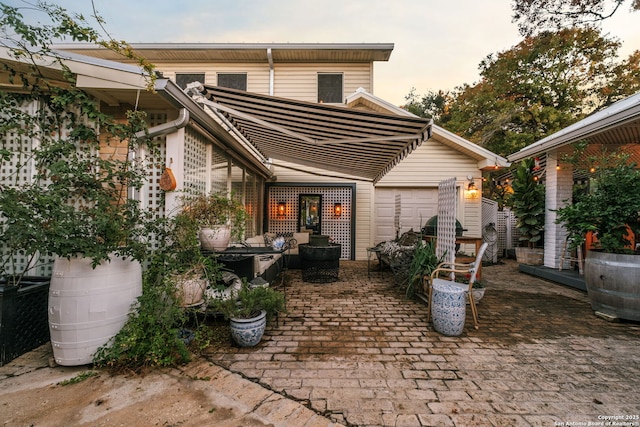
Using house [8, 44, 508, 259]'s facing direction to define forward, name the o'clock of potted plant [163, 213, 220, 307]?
The potted plant is roughly at 1 o'clock from the house.

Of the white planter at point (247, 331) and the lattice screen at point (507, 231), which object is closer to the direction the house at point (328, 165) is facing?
the white planter

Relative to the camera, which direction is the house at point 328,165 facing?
toward the camera

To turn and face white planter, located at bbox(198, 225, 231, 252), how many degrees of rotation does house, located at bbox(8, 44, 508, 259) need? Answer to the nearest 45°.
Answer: approximately 45° to its right

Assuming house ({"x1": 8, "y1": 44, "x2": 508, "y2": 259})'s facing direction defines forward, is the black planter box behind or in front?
in front

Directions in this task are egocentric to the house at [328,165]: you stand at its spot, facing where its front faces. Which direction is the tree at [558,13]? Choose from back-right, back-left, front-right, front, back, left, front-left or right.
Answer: left

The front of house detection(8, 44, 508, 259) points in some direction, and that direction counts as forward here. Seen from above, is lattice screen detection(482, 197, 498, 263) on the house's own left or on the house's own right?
on the house's own left

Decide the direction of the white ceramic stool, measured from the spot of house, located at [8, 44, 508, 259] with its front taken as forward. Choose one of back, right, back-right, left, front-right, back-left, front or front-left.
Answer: front

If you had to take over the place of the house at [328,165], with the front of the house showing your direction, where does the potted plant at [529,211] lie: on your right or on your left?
on your left

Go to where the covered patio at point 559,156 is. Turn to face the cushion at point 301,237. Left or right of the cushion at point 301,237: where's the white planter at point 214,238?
left

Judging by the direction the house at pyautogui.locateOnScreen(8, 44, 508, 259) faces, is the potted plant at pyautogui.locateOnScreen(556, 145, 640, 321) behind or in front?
in front

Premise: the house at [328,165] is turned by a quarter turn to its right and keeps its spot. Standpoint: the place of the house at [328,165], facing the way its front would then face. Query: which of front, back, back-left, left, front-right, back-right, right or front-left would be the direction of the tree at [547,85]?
back
